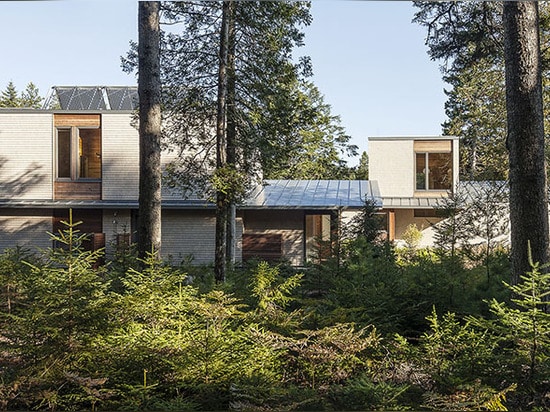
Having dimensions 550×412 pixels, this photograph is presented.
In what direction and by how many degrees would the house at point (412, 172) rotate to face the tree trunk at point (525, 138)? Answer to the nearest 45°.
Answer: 0° — it already faces it

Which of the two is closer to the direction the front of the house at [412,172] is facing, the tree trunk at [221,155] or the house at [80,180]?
the tree trunk

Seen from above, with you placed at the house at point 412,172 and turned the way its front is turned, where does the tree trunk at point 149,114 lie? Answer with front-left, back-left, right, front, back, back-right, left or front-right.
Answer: front

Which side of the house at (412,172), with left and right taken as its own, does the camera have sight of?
front

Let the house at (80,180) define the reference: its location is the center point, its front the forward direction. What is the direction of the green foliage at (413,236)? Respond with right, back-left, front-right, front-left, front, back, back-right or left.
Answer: left

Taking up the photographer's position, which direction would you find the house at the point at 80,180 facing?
facing the viewer

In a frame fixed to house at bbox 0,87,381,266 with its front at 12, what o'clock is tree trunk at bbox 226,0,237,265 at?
The tree trunk is roughly at 11 o'clock from the house.
